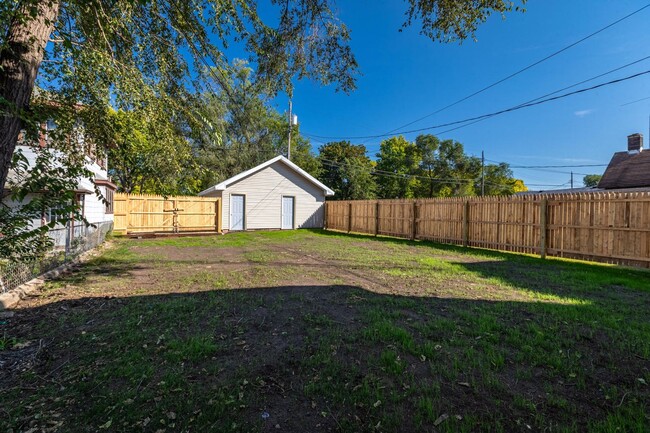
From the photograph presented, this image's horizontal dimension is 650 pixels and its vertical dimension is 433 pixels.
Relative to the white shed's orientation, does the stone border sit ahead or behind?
ahead

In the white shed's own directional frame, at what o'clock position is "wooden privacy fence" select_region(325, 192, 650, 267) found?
The wooden privacy fence is roughly at 11 o'clock from the white shed.

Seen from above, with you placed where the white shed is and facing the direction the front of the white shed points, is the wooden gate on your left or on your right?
on your right

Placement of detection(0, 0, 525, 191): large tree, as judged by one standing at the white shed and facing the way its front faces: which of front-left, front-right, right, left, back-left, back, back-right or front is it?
front

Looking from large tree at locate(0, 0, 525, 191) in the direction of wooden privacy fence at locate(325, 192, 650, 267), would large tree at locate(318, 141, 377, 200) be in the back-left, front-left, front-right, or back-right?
front-left

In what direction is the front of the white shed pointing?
toward the camera

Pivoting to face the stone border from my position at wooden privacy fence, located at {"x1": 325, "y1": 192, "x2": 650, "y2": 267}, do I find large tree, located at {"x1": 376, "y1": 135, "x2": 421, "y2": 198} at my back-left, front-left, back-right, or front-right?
back-right

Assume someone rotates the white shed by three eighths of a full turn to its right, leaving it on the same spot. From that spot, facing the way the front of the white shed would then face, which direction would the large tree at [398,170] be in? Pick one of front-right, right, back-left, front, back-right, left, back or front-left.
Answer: right

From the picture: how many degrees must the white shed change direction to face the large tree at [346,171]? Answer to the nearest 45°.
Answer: approximately 135° to its left

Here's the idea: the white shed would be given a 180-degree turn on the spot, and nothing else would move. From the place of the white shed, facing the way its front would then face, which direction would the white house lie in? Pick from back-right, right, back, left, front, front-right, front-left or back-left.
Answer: back-left
